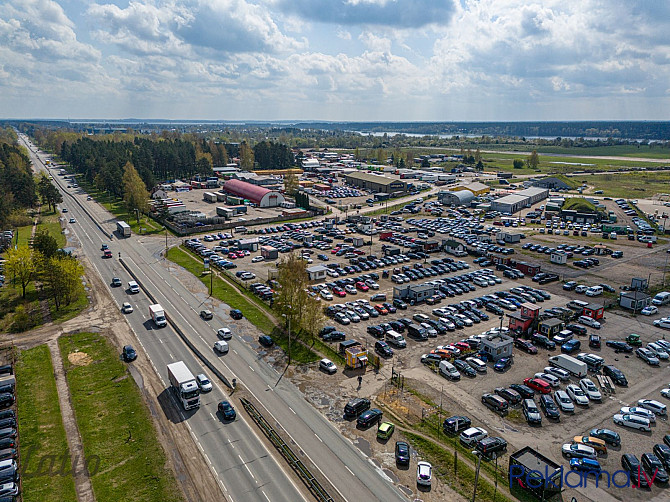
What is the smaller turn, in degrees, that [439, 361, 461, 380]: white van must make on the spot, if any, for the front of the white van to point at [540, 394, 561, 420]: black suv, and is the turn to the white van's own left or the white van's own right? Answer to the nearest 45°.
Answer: approximately 45° to the white van's own left

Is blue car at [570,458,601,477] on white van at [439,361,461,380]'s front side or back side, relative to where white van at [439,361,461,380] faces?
on the front side

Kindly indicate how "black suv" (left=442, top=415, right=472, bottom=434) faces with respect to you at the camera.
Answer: facing the viewer and to the left of the viewer

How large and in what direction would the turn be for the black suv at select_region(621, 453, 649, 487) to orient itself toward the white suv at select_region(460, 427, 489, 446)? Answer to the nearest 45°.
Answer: approximately 90° to its right

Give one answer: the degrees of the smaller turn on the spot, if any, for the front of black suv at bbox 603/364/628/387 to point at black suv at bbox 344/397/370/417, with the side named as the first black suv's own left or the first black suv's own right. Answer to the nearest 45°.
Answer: approximately 90° to the first black suv's own right

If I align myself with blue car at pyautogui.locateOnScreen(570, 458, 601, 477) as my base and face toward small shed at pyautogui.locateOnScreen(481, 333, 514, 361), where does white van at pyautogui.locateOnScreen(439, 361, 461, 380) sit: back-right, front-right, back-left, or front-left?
front-left

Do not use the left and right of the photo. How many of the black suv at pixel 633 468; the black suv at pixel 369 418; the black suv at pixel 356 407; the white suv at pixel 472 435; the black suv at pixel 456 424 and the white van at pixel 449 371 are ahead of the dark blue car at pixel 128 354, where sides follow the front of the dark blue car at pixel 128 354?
6

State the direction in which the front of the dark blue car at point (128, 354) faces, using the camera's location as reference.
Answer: facing the viewer and to the right of the viewer

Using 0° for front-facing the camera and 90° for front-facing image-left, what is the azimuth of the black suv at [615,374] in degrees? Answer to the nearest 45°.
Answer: approximately 315°

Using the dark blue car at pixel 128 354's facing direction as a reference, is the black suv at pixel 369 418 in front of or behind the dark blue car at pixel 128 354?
in front
